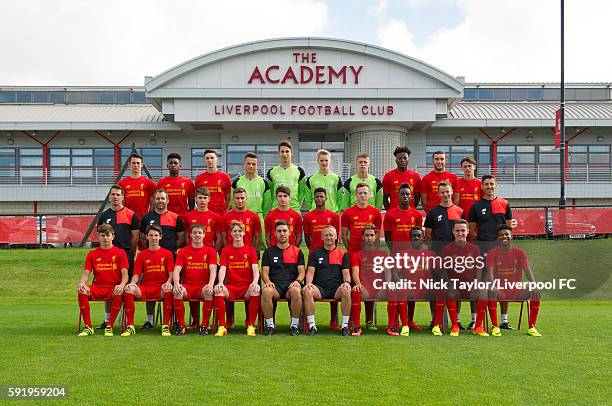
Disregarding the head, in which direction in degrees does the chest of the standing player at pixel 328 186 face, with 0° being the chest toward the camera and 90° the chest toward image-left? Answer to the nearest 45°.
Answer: approximately 0°

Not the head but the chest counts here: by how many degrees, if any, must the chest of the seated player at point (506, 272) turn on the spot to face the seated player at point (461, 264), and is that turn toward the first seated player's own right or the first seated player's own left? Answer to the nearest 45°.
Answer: approximately 45° to the first seated player's own right

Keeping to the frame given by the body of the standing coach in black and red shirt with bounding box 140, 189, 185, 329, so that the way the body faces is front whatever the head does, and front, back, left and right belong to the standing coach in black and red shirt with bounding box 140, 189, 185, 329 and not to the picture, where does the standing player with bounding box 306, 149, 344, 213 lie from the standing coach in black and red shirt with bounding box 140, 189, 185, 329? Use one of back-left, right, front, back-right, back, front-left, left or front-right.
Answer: left

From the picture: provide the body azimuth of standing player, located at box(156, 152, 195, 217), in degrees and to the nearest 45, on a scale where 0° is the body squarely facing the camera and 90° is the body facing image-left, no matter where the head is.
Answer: approximately 0°

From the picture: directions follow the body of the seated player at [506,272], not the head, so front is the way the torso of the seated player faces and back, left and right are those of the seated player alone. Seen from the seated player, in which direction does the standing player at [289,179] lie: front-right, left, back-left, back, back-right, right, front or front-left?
right

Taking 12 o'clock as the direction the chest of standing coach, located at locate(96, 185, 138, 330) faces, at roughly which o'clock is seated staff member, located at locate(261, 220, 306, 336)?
The seated staff member is roughly at 10 o'clock from the standing coach.

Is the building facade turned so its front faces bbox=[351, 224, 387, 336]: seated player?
yes

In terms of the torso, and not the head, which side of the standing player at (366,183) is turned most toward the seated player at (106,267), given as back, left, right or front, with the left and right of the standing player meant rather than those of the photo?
right

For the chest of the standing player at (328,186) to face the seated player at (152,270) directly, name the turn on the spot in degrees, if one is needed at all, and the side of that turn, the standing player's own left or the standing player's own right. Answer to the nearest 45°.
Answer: approximately 45° to the standing player's own right
